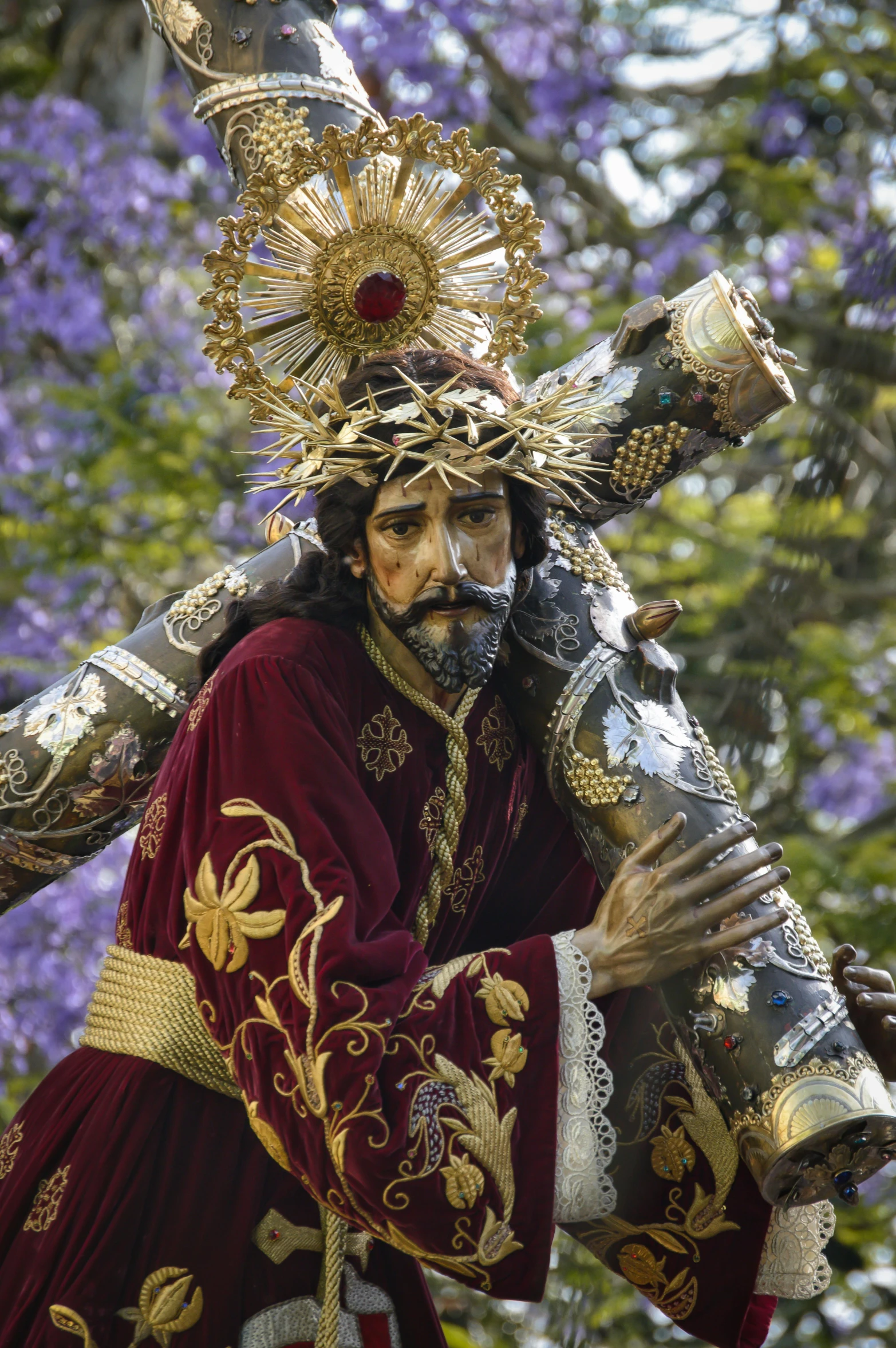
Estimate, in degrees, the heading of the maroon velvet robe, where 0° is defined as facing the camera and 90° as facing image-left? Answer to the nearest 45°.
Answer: approximately 315°
